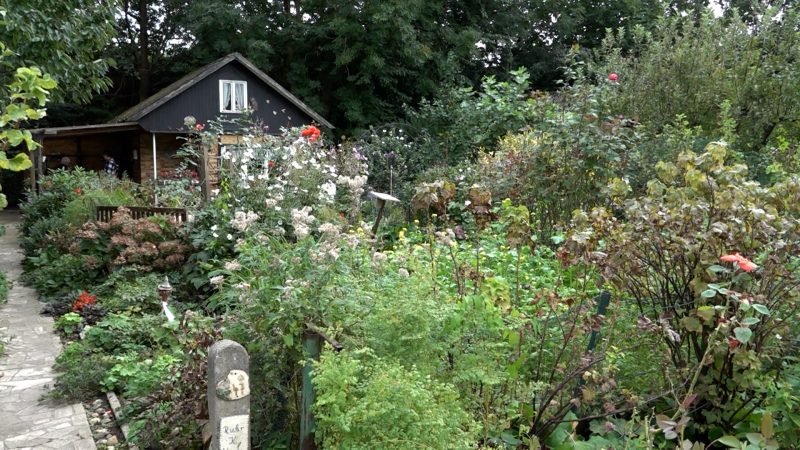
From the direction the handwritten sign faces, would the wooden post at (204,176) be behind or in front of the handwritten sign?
behind

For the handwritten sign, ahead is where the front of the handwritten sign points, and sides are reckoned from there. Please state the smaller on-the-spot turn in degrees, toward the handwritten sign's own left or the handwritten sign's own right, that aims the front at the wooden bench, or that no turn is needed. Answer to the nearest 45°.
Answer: approximately 180°

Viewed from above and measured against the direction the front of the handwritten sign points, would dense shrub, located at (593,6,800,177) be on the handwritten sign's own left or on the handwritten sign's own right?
on the handwritten sign's own left

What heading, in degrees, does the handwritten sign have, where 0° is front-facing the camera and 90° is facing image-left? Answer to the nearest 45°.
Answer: approximately 0°

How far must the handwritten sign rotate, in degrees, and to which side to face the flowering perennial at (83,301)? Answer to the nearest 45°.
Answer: approximately 180°

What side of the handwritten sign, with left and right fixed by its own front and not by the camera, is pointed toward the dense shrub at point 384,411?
left

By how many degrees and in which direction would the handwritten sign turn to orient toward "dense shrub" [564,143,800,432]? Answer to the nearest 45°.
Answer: approximately 90° to its left

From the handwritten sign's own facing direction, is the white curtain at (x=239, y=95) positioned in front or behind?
behind
